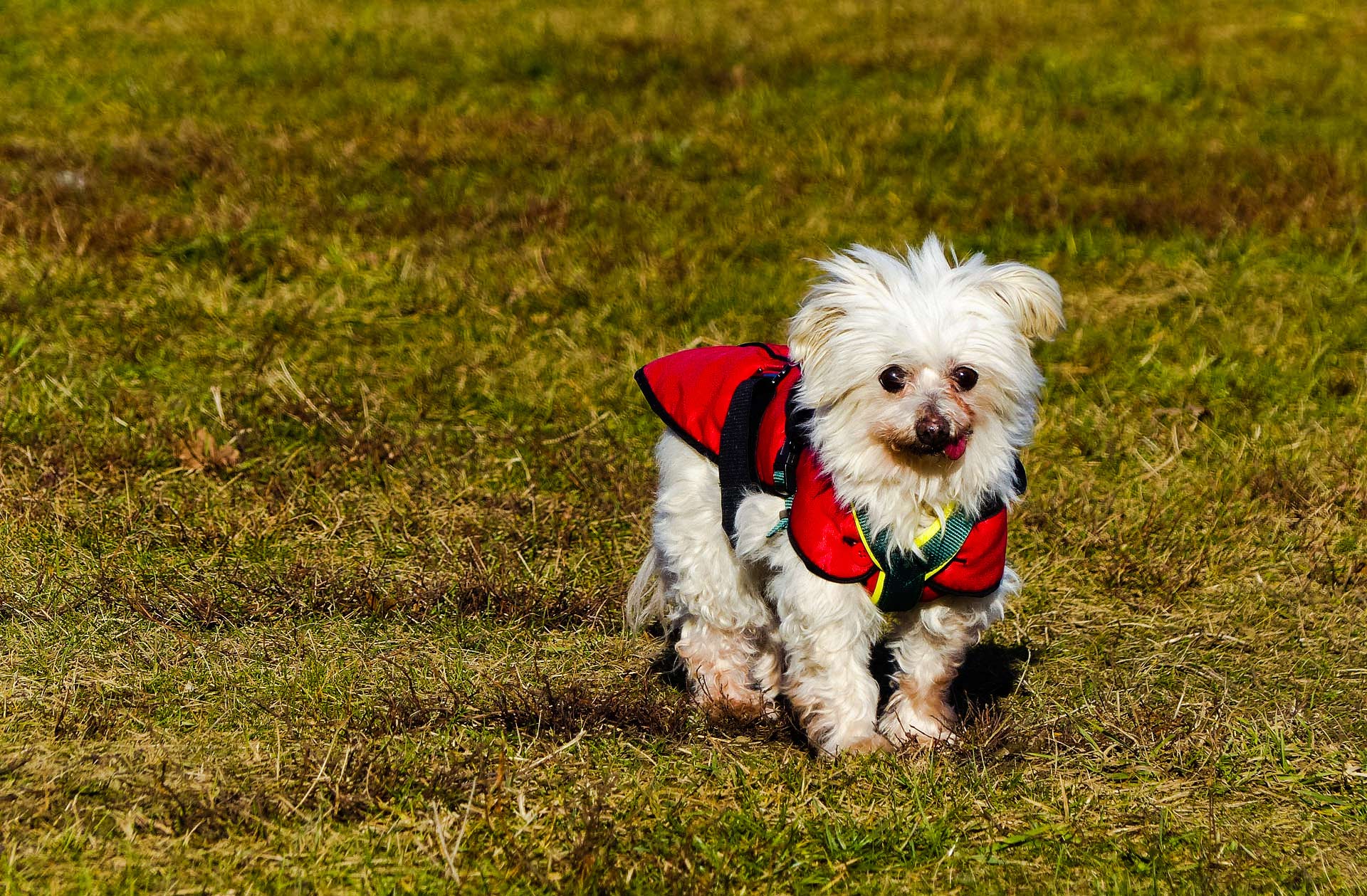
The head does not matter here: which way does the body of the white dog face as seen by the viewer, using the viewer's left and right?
facing the viewer and to the right of the viewer
